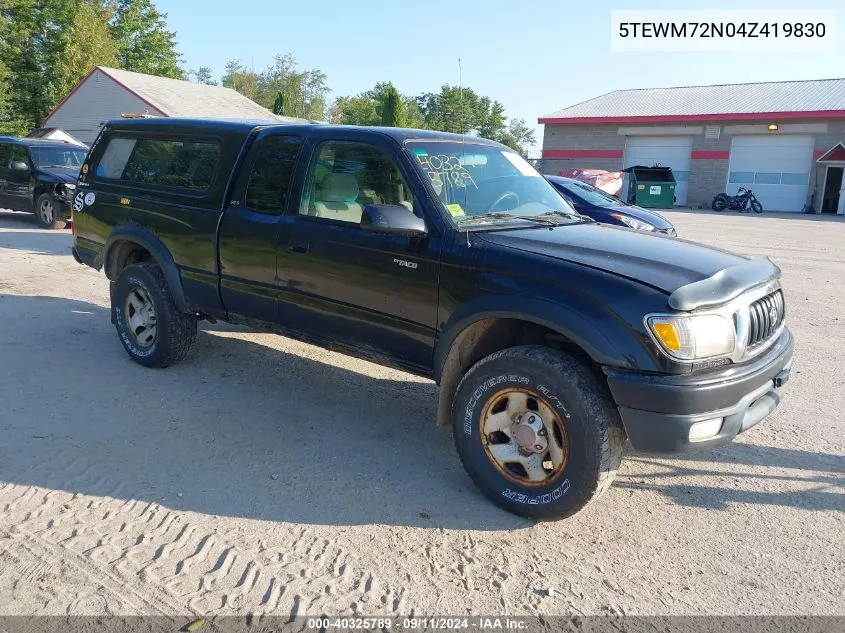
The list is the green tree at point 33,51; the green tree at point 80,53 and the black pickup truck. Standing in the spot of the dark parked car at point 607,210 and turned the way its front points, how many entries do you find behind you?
2

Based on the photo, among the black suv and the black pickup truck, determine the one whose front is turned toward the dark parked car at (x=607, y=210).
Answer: the black suv

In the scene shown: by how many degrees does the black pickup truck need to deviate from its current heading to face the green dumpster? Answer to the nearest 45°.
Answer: approximately 135° to its left

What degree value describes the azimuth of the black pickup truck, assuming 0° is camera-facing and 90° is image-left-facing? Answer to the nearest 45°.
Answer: approximately 315°

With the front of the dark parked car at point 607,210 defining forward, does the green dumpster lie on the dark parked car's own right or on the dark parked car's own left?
on the dark parked car's own left

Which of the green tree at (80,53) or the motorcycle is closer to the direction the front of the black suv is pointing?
the motorcycle

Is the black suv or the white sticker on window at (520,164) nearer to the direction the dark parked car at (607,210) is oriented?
the white sticker on window

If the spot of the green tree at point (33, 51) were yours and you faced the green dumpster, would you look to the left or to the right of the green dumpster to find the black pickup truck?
right

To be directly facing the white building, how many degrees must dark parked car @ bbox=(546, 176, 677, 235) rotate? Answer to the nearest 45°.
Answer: approximately 180°
